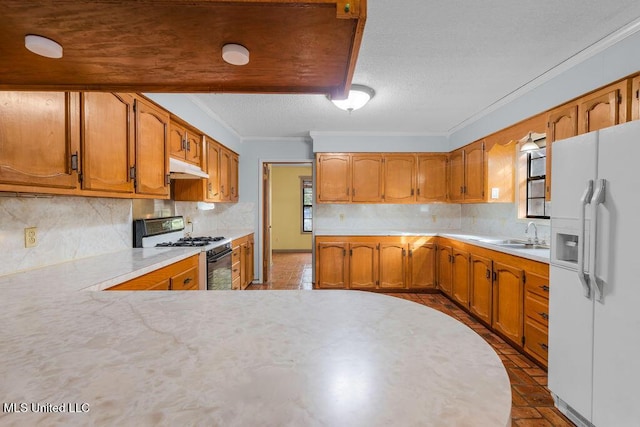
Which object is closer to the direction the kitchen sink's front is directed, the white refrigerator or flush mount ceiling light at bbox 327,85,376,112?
the flush mount ceiling light

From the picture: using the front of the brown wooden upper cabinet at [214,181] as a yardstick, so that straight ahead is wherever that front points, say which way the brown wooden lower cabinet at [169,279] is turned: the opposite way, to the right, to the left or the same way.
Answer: the same way

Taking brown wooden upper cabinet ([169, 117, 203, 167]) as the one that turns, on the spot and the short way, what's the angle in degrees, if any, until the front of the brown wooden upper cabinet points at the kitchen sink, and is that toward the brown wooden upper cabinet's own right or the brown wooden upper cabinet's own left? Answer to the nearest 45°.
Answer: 0° — it already faces it

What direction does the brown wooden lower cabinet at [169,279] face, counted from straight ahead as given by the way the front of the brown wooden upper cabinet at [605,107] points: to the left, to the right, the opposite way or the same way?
the opposite way

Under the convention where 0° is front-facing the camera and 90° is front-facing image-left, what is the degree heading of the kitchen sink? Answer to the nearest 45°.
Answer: approximately 45°

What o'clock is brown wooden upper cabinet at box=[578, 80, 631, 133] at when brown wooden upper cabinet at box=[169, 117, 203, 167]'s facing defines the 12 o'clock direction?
brown wooden upper cabinet at box=[578, 80, 631, 133] is roughly at 12 o'clock from brown wooden upper cabinet at box=[169, 117, 203, 167].

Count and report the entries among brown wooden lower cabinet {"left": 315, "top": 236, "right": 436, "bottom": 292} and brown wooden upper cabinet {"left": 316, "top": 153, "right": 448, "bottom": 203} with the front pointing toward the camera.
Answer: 2

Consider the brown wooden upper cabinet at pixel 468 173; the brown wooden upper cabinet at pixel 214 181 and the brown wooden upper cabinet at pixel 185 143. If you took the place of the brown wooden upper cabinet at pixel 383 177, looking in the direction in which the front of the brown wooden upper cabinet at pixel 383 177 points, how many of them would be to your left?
1

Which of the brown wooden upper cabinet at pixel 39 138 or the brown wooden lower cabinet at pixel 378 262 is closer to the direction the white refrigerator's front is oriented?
the brown wooden upper cabinet

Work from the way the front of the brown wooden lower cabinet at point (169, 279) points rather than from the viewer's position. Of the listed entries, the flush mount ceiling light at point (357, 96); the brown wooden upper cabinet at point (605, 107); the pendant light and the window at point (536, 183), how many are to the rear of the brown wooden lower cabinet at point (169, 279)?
0

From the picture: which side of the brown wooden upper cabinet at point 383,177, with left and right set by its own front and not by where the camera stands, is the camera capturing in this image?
front

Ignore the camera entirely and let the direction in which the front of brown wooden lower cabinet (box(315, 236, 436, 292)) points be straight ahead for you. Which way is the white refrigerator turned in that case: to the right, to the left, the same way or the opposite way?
to the right

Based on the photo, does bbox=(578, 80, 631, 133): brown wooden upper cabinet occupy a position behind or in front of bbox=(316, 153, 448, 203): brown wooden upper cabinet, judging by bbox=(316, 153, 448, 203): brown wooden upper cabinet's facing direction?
in front

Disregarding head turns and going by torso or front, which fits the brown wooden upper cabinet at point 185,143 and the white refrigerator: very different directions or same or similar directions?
very different directions

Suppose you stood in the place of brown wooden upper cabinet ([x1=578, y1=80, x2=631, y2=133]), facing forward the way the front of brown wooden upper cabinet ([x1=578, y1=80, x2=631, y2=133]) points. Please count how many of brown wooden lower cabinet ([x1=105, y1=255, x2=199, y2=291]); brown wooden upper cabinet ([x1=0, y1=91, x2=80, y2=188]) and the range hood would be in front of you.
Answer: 3

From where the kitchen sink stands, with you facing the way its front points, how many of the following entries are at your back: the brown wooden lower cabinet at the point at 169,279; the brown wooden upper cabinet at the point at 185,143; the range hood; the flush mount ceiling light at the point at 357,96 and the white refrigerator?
0

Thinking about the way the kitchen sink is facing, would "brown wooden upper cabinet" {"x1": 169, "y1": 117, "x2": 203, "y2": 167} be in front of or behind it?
in front
